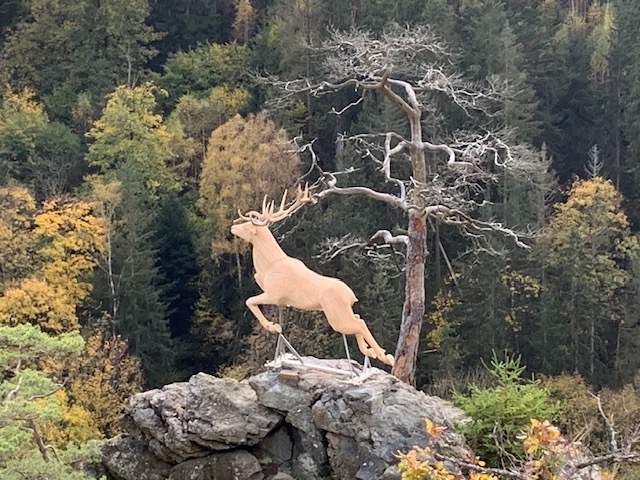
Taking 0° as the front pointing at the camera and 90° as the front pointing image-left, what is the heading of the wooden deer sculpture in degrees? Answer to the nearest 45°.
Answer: approximately 90°
